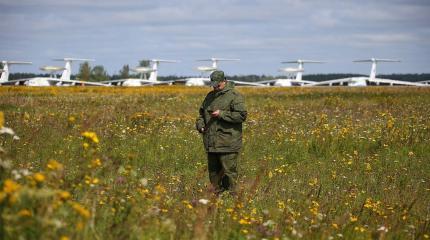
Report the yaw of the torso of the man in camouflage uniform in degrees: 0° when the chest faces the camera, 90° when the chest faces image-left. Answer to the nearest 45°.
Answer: approximately 45°

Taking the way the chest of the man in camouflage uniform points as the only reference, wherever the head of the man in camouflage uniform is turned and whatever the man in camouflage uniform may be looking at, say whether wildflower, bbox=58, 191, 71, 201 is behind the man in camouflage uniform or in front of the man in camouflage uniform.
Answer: in front
